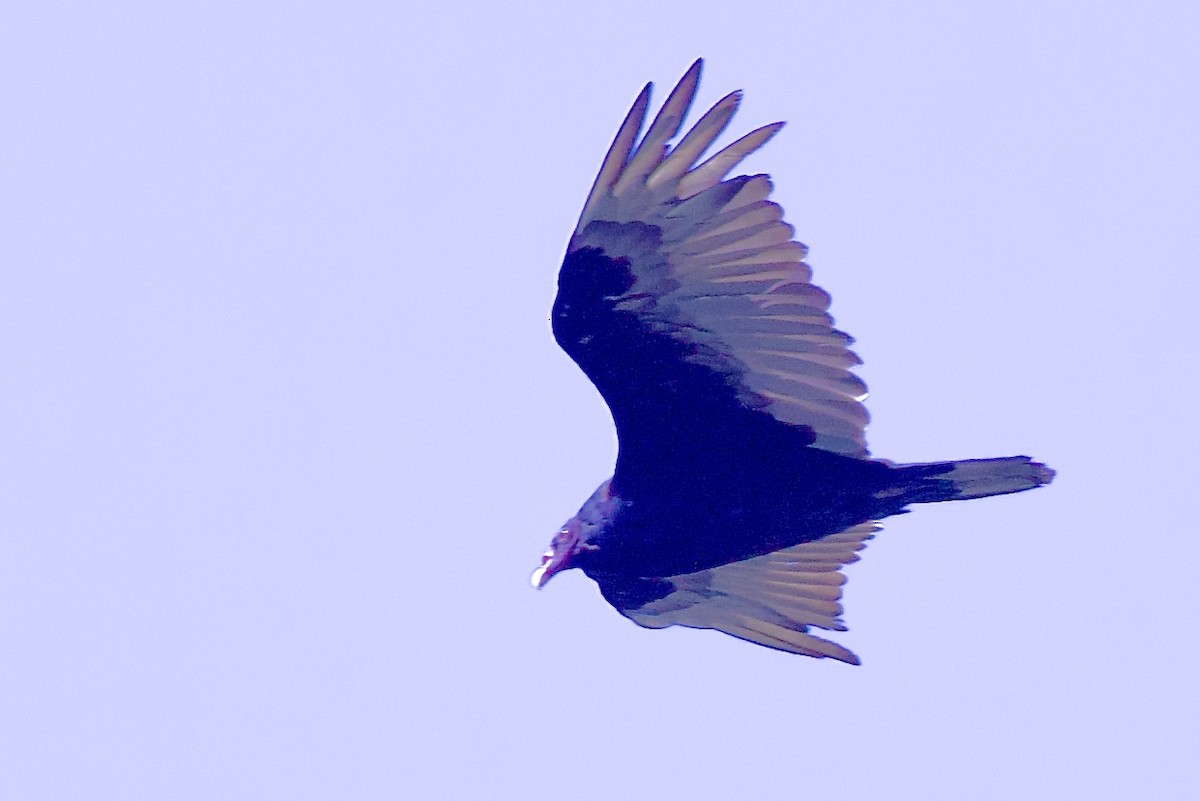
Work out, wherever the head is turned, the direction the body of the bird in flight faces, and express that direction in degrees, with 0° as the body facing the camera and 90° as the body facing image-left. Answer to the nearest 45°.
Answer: approximately 90°
